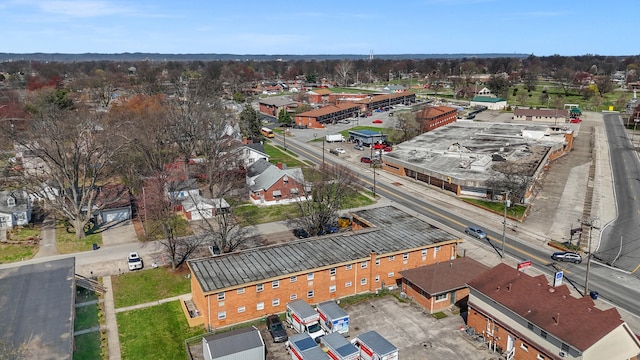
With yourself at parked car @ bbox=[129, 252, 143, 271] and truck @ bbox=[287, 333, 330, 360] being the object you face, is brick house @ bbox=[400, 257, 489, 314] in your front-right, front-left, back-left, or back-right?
front-left

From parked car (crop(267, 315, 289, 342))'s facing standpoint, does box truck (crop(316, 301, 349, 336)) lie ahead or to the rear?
ahead

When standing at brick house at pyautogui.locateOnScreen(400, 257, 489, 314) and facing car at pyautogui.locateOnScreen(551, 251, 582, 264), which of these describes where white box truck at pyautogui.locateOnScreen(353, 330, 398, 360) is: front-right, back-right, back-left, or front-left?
back-right

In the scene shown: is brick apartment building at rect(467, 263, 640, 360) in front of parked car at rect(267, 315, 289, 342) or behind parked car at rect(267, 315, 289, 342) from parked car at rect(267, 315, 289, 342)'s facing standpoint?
in front

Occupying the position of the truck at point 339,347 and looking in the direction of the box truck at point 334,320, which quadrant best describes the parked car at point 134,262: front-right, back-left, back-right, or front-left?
front-left

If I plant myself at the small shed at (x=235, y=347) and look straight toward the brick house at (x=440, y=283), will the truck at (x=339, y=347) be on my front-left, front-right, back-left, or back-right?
front-right
